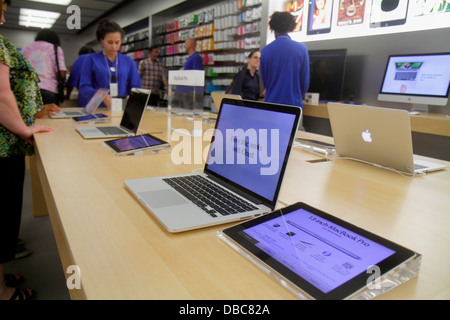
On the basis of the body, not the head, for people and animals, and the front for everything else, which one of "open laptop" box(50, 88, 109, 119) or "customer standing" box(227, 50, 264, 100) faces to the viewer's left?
the open laptop

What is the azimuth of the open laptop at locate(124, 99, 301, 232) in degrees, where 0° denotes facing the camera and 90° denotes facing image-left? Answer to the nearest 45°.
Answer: approximately 45°

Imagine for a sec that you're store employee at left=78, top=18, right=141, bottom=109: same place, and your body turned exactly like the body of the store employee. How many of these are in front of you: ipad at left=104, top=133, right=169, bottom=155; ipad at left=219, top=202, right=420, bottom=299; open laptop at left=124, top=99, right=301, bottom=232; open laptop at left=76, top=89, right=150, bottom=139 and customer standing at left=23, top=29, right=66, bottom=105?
4

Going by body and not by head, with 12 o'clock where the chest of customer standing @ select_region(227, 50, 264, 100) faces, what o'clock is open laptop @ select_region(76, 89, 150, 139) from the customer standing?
The open laptop is roughly at 2 o'clock from the customer standing.

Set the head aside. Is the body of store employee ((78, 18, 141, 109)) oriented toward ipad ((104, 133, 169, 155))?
yes

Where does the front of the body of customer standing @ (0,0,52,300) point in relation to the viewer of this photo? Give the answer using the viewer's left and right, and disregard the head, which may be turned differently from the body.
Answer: facing to the right of the viewer

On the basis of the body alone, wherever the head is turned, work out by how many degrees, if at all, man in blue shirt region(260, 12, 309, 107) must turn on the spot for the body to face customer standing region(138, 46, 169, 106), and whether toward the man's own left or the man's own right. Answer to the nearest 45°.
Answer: approximately 45° to the man's own left

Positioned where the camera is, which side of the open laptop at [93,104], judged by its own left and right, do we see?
left

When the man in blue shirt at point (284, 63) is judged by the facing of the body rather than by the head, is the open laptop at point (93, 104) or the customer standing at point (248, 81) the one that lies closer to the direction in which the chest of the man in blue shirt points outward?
the customer standing

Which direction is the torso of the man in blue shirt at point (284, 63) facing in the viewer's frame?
away from the camera

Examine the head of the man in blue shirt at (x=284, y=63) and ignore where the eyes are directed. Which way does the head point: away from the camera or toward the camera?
away from the camera

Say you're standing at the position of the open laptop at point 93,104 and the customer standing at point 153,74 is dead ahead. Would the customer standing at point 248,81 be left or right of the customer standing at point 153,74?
right
